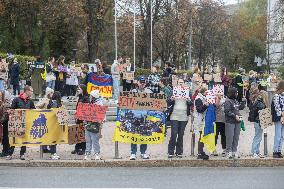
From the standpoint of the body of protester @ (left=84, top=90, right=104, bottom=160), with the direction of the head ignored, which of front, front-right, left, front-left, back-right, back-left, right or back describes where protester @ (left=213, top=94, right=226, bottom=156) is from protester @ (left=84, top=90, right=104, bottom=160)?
left

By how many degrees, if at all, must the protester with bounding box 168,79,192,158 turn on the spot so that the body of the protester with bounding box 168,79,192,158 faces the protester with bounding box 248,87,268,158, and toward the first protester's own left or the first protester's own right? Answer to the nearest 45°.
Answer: approximately 90° to the first protester's own left

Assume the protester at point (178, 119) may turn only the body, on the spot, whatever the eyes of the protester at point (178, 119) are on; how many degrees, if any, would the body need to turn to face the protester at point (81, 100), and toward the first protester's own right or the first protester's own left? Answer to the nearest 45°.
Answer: approximately 90° to the first protester's own right

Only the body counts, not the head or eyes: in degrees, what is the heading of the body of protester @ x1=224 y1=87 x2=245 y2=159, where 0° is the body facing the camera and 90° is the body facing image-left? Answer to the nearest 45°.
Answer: approximately 315°

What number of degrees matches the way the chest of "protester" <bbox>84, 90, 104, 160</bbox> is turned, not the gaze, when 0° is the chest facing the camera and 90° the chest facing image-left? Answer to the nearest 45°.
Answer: approximately 0°
